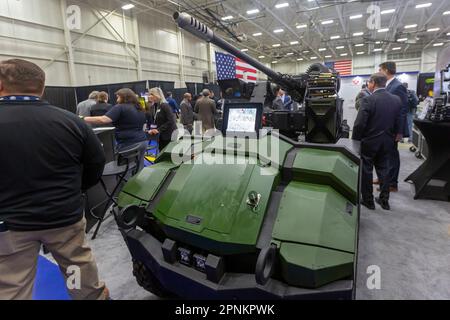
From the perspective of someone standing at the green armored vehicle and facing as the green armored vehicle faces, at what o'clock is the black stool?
The black stool is roughly at 3 o'clock from the green armored vehicle.

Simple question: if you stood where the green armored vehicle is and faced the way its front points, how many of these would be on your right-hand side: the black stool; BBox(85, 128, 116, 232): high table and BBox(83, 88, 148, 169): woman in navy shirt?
3

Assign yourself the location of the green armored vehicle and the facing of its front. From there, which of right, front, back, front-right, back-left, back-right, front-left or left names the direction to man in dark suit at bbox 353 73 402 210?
back

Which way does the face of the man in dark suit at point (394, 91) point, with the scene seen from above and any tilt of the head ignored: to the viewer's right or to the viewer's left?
to the viewer's left

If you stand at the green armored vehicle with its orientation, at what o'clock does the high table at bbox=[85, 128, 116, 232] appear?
The high table is roughly at 3 o'clock from the green armored vehicle.

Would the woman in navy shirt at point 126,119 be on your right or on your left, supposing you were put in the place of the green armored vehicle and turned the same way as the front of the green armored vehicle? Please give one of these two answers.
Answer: on your right

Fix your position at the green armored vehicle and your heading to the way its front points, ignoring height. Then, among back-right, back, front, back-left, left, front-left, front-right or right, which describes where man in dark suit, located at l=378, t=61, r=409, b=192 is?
back

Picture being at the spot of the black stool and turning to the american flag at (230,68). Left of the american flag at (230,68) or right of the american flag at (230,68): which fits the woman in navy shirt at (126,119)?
left

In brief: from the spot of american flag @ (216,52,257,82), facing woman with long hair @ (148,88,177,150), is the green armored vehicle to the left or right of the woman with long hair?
left

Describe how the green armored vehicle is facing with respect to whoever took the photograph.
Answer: facing the viewer and to the left of the viewer
